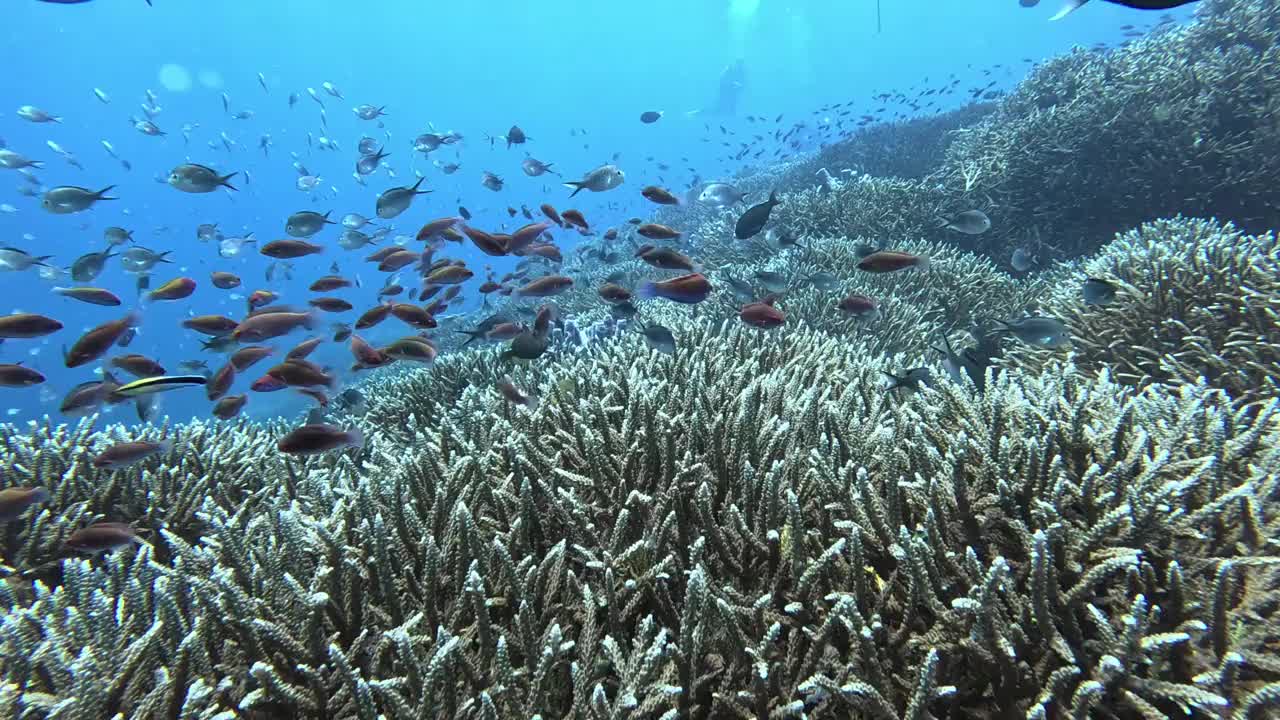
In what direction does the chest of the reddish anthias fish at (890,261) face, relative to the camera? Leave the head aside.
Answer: to the viewer's left

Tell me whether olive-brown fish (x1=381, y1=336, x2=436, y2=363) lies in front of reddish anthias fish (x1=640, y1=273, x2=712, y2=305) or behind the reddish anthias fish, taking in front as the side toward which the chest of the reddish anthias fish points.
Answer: behind

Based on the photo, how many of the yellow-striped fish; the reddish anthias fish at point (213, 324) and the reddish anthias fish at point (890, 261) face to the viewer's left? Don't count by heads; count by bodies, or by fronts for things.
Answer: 2

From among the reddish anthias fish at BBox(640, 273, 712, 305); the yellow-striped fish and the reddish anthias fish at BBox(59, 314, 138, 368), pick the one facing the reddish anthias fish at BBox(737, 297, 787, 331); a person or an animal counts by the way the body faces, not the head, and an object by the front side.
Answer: the reddish anthias fish at BBox(640, 273, 712, 305)

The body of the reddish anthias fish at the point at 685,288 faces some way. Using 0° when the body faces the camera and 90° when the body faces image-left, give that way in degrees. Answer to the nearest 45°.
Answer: approximately 270°

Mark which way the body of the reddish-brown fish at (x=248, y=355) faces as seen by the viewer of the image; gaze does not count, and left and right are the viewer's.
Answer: facing to the left of the viewer
